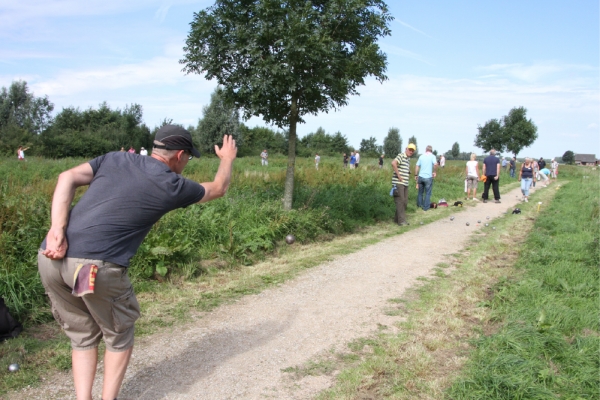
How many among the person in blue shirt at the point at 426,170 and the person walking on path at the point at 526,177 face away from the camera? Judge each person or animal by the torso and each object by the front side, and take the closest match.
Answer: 1

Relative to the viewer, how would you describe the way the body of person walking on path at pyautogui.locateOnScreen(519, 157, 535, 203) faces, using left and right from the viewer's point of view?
facing the viewer

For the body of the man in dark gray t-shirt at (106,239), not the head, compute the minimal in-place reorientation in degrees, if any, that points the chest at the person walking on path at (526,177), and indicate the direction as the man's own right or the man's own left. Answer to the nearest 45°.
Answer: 0° — they already face them

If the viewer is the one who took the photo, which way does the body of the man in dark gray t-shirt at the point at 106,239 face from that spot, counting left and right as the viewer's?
facing away from the viewer and to the right of the viewer

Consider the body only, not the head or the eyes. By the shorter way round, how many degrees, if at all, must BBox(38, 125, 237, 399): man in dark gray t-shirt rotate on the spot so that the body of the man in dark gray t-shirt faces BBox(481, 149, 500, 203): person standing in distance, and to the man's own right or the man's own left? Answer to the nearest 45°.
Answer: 0° — they already face them

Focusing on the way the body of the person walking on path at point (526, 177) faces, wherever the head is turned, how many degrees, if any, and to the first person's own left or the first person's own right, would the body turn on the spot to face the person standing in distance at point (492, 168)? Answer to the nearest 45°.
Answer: approximately 45° to the first person's own right

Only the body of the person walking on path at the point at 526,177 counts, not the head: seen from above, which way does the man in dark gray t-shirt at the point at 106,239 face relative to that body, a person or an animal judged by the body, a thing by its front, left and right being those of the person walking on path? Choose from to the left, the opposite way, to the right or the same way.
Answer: the opposite way

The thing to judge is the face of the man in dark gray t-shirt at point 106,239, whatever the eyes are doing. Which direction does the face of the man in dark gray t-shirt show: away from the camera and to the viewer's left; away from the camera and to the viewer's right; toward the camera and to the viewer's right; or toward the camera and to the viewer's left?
away from the camera and to the viewer's right
